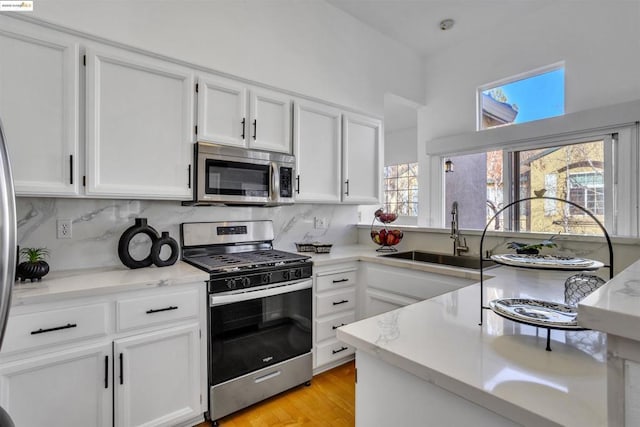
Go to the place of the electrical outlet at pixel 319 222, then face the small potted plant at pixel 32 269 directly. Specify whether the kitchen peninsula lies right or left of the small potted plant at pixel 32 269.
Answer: left

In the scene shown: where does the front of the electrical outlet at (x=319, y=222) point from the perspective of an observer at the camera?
facing the viewer and to the right of the viewer

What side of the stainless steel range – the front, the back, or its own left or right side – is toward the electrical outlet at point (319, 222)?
left

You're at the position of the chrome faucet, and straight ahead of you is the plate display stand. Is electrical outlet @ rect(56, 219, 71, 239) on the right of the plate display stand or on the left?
right

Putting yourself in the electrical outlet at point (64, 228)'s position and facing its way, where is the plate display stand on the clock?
The plate display stand is roughly at 11 o'clock from the electrical outlet.

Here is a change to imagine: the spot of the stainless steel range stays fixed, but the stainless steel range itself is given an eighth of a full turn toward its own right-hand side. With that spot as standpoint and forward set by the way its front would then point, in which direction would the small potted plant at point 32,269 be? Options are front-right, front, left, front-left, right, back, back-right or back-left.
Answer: right

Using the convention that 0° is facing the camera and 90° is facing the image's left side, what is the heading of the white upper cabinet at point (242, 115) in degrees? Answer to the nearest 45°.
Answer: approximately 315°

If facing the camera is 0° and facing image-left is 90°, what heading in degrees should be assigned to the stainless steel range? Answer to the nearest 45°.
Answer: approximately 315°
